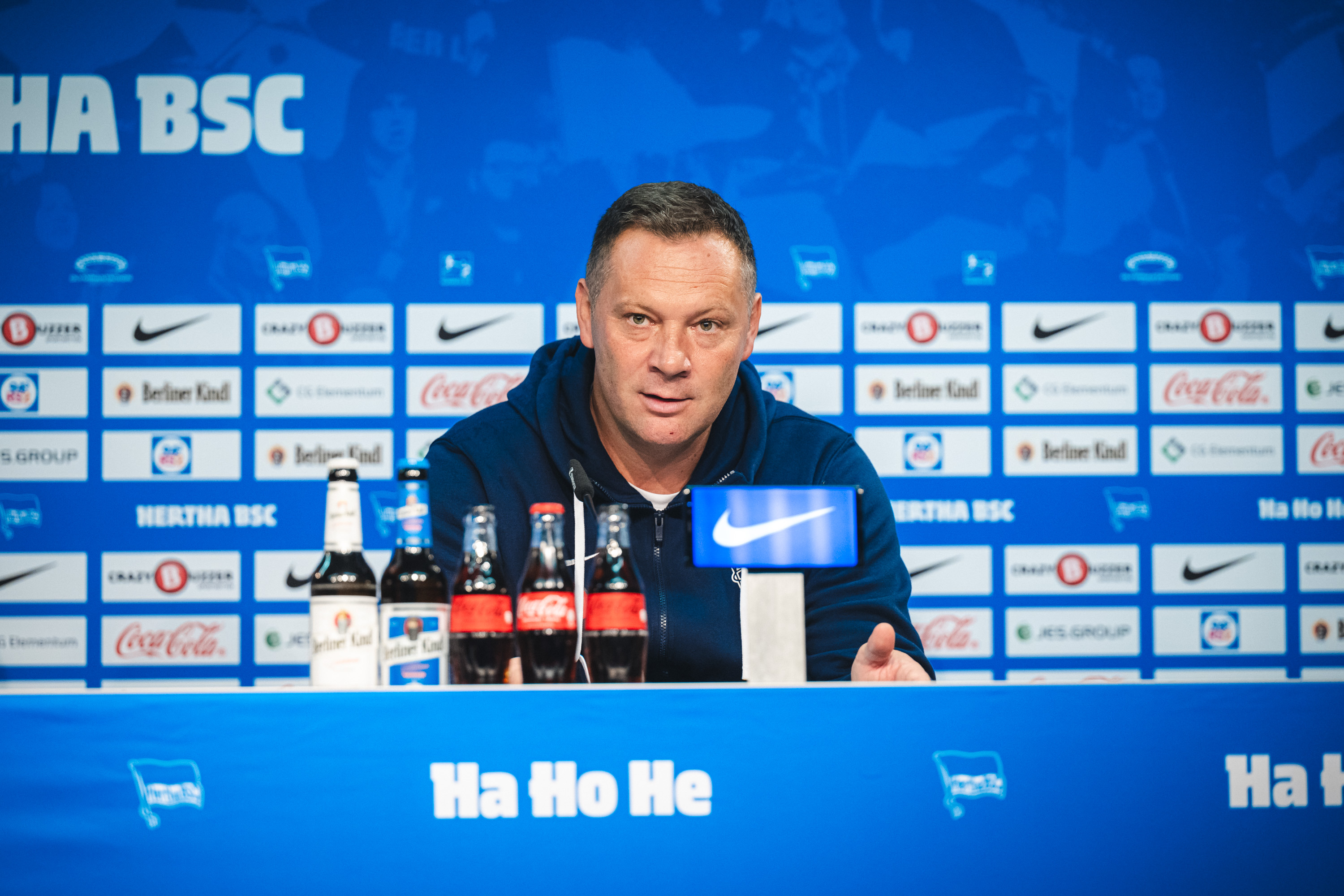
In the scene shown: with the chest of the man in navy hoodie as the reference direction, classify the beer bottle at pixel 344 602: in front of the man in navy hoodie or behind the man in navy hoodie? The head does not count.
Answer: in front

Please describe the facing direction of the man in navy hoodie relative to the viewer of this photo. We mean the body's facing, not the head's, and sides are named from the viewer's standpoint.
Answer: facing the viewer

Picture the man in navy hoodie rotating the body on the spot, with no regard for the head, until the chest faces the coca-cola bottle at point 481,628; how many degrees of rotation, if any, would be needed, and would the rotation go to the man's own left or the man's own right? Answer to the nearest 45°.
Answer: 0° — they already face it

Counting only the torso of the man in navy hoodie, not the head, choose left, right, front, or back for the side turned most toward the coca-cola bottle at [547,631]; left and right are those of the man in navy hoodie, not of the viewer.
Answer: front

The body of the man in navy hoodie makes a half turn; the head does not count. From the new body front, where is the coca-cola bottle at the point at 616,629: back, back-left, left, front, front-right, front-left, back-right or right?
back
